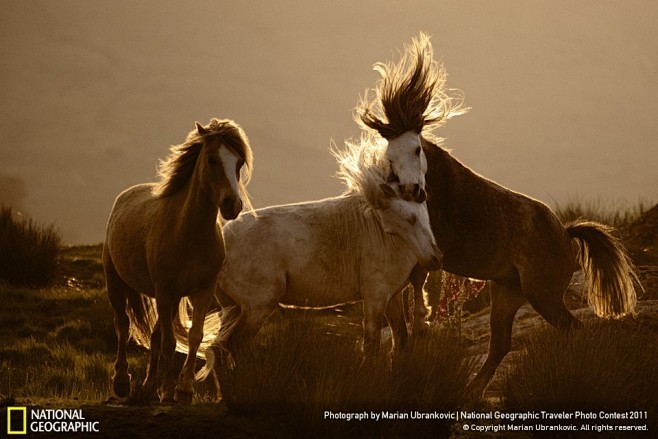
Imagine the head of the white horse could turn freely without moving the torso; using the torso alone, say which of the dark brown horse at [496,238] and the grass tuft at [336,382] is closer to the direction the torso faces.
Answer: the dark brown horse

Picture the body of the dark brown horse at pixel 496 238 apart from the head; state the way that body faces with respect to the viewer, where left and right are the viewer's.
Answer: facing to the left of the viewer

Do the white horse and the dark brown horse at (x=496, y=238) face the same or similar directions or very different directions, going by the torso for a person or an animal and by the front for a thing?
very different directions

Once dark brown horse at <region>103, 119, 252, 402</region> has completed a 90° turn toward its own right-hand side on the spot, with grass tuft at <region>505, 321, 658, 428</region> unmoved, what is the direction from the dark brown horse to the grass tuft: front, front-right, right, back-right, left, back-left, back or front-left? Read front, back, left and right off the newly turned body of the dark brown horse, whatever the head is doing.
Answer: back-left

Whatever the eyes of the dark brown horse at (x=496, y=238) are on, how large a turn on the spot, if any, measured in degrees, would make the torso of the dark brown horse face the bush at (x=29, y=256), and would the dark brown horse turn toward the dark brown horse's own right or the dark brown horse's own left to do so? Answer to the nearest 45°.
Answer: approximately 45° to the dark brown horse's own right

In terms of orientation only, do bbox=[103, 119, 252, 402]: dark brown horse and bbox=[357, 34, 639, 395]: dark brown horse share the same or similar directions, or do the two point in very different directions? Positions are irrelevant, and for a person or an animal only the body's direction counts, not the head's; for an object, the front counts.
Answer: very different directions

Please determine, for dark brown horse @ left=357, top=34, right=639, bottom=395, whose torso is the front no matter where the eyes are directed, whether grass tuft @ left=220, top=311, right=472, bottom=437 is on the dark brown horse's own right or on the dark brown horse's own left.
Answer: on the dark brown horse's own left

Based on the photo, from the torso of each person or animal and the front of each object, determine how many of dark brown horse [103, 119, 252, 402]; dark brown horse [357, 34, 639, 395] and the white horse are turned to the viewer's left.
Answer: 1

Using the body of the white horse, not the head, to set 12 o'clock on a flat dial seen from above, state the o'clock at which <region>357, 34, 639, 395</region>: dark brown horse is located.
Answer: The dark brown horse is roughly at 11 o'clock from the white horse.

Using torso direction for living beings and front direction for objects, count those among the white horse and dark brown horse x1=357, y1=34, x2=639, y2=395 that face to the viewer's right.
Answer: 1

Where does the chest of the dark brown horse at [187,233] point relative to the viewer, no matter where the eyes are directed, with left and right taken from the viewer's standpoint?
facing the viewer and to the right of the viewer

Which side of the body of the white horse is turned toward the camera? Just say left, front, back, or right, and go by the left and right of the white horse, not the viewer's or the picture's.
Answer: right
